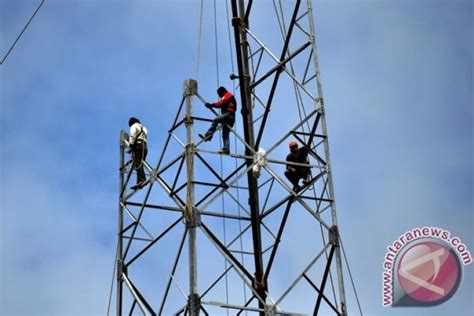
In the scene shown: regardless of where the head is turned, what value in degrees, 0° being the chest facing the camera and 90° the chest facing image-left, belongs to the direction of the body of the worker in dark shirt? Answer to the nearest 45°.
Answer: approximately 45°

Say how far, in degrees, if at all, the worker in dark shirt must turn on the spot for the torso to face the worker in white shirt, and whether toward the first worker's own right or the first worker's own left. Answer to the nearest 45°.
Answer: approximately 45° to the first worker's own right
